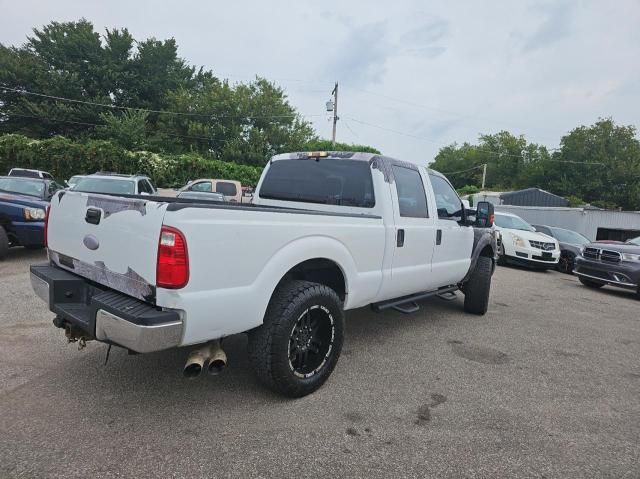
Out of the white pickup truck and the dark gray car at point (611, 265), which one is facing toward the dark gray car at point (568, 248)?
the white pickup truck

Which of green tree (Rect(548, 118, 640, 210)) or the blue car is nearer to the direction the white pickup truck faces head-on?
the green tree

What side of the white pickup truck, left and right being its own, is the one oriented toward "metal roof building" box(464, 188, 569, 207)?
front

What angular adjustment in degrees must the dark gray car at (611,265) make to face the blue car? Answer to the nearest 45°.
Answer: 0° — it already faces it

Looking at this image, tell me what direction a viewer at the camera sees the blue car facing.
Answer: facing the viewer and to the right of the viewer

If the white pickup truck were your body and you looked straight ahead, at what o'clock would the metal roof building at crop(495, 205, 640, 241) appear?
The metal roof building is roughly at 12 o'clock from the white pickup truck.

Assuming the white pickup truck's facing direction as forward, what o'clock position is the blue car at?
The blue car is roughly at 9 o'clock from the white pickup truck.

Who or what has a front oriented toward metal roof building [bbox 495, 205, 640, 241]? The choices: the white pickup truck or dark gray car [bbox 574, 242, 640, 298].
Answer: the white pickup truck

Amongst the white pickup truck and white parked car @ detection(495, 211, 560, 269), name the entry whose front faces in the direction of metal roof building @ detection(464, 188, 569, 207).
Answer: the white pickup truck

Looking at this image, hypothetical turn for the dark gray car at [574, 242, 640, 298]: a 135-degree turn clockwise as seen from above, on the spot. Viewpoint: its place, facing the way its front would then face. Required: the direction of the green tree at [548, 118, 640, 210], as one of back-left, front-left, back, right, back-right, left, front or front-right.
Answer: front

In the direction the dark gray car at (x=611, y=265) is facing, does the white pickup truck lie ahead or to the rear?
ahead

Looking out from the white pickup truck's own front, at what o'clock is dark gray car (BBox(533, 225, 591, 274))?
The dark gray car is roughly at 12 o'clock from the white pickup truck.

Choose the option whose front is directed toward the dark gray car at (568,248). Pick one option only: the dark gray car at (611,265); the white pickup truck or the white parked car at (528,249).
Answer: the white pickup truck
